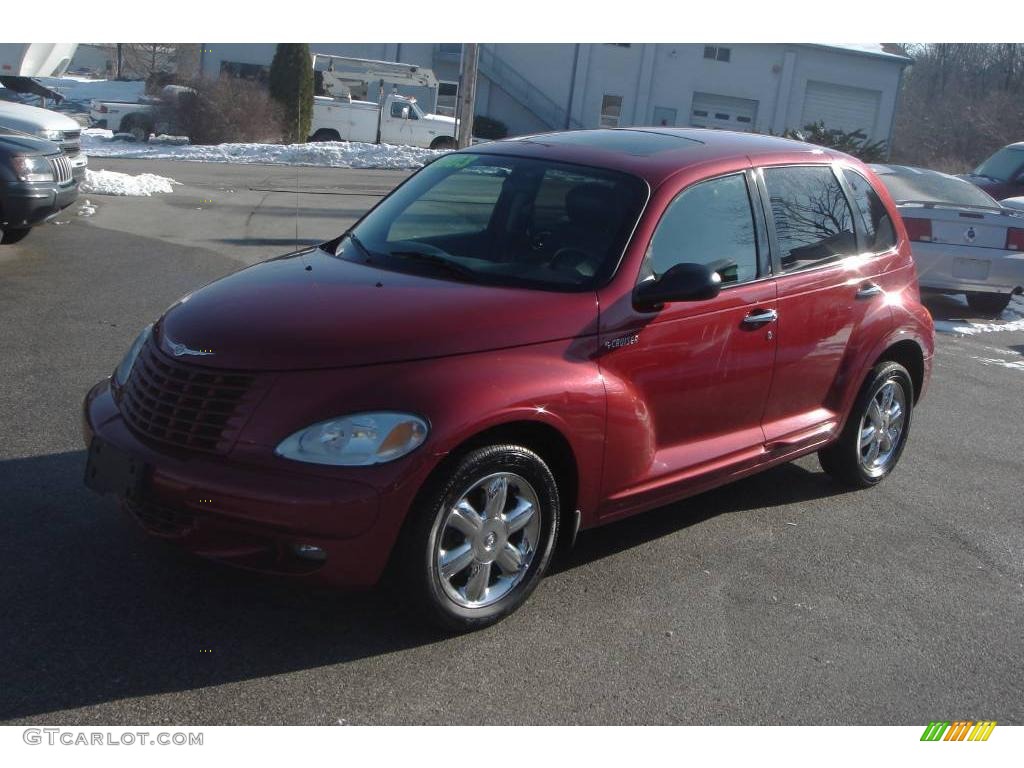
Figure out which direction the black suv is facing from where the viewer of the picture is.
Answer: facing the viewer and to the right of the viewer

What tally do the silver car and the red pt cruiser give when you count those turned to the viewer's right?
0

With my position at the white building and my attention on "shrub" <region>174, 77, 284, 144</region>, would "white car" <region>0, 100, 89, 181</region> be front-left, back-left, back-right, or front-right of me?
front-left

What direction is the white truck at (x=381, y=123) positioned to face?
to the viewer's right

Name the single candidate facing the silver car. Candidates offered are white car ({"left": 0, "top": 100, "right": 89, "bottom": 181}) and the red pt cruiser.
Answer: the white car

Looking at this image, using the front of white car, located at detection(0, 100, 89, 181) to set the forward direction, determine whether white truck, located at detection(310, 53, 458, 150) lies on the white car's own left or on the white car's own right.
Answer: on the white car's own left

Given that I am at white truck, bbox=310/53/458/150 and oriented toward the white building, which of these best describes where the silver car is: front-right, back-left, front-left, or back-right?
back-right

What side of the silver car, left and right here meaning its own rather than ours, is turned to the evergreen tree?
front

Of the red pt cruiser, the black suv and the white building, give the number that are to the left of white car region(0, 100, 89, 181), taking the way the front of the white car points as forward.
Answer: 1

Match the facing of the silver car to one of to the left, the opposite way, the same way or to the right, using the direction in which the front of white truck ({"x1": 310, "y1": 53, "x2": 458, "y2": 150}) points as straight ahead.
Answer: to the left

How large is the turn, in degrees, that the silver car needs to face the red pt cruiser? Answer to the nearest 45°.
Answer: approximately 135° to its left

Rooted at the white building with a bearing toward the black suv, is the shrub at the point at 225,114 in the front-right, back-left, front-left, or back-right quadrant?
front-right

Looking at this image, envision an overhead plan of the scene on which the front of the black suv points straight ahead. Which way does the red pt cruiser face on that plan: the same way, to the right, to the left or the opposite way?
to the right

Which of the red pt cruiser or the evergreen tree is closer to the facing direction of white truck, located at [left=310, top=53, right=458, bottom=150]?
the red pt cruiser

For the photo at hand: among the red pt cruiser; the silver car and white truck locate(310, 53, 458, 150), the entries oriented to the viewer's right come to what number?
1

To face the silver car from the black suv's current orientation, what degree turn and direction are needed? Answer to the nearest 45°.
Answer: approximately 45° to its left

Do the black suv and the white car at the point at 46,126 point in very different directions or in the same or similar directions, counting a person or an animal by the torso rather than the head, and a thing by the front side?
same or similar directions

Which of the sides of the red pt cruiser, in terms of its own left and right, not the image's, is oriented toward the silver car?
back

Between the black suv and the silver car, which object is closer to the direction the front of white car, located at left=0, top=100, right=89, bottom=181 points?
the silver car

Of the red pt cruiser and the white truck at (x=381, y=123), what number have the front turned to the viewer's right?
1

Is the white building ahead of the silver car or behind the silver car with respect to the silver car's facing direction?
ahead
